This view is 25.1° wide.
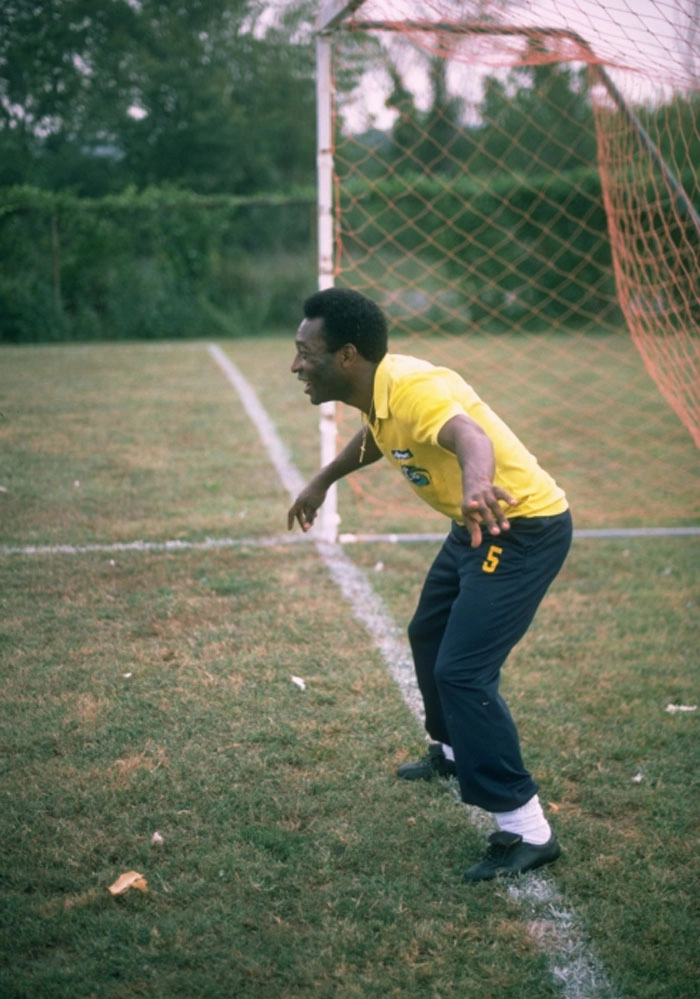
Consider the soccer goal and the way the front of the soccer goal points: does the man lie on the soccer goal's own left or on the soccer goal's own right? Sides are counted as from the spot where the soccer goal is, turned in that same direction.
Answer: on the soccer goal's own left

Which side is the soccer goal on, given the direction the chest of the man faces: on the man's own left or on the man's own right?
on the man's own right

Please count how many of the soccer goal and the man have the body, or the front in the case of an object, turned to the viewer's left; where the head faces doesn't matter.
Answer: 2

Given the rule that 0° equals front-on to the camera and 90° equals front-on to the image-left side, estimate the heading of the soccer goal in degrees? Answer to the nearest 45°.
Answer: approximately 90°

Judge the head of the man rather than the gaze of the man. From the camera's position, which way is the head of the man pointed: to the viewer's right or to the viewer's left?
to the viewer's left

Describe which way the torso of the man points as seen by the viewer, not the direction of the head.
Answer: to the viewer's left
